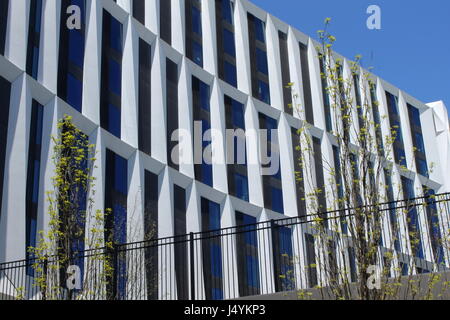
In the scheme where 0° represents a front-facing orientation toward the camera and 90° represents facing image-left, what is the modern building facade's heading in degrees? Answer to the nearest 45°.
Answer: approximately 315°
